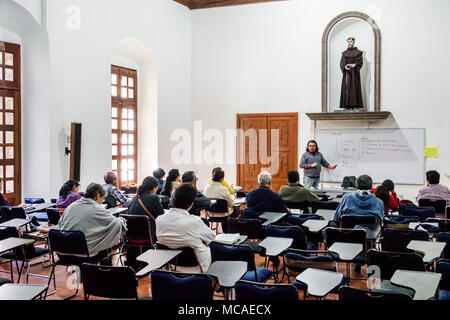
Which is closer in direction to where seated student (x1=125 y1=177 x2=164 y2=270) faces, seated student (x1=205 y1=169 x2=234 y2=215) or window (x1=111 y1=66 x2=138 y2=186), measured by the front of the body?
the seated student

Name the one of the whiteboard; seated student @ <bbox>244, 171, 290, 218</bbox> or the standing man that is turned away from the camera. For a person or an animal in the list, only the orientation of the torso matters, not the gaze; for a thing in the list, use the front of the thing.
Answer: the seated student

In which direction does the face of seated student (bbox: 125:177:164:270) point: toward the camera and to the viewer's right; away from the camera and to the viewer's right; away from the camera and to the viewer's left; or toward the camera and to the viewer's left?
away from the camera and to the viewer's right

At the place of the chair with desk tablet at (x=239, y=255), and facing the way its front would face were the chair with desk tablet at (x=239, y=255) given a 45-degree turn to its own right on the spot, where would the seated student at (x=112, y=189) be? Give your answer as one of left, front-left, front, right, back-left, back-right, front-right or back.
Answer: back-left

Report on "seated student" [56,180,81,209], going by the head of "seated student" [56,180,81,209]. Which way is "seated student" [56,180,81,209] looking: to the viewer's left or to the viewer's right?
to the viewer's right

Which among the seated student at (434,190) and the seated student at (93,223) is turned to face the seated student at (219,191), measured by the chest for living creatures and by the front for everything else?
the seated student at (93,223)

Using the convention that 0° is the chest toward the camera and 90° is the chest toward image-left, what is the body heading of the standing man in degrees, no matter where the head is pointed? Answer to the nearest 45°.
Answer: approximately 0°

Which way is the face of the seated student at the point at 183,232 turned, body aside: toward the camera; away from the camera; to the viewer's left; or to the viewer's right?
away from the camera

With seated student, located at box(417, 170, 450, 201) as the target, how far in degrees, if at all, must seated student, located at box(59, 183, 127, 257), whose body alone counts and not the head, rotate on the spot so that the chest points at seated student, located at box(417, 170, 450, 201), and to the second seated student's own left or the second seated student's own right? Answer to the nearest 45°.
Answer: approximately 45° to the second seated student's own right

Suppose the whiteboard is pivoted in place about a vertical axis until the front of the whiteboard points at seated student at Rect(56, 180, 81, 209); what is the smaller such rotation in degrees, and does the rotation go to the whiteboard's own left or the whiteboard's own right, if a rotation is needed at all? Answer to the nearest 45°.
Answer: approximately 45° to the whiteboard's own right

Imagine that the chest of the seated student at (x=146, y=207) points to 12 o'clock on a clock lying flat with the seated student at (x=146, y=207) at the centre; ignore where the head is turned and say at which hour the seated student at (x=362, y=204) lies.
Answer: the seated student at (x=362, y=204) is roughly at 2 o'clock from the seated student at (x=146, y=207).

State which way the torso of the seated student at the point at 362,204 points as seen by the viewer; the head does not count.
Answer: away from the camera

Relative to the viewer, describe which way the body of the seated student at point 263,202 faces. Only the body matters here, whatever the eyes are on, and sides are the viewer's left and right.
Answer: facing away from the viewer
